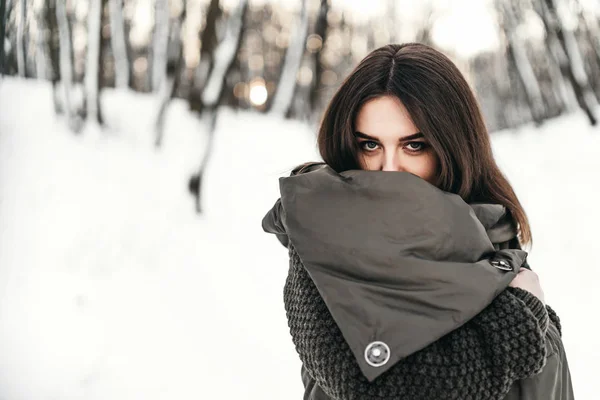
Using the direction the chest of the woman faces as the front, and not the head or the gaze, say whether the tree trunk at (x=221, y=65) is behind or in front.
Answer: behind

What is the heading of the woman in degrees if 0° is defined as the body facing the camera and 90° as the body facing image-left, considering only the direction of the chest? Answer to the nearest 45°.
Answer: approximately 0°

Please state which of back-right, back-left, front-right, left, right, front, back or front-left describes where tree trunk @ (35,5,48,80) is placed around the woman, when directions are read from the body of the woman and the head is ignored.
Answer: back-right

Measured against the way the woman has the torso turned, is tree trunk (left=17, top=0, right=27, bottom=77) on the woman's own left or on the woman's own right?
on the woman's own right

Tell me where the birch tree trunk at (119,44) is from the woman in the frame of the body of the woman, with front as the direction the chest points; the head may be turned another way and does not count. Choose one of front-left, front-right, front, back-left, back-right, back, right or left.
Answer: back-right

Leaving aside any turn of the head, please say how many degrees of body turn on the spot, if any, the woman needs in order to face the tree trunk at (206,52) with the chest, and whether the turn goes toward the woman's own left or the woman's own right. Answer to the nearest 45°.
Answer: approximately 135° to the woman's own right

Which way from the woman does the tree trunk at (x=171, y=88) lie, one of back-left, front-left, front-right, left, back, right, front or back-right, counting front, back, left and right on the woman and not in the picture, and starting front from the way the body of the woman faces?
back-right

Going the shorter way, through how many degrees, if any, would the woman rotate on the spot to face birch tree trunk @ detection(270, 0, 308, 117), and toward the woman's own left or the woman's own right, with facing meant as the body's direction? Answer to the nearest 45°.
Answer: approximately 180°

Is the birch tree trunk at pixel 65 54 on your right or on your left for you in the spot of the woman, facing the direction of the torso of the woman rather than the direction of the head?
on your right

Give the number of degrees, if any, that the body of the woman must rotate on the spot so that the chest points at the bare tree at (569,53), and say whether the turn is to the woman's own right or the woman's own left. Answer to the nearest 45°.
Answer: approximately 180°

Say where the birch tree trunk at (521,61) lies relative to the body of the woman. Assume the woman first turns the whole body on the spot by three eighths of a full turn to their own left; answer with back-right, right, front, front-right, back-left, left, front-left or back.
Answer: front-left

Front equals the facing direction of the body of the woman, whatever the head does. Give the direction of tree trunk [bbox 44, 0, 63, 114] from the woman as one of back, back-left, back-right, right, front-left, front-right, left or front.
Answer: back-right

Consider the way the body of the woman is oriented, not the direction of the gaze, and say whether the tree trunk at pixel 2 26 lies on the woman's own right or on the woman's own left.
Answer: on the woman's own right

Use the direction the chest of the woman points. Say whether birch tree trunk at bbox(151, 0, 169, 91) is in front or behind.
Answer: behind
